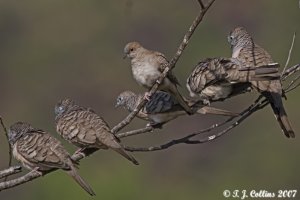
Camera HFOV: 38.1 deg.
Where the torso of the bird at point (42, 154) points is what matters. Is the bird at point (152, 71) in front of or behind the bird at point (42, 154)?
behind

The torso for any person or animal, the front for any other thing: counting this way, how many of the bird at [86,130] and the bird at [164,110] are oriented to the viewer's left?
2

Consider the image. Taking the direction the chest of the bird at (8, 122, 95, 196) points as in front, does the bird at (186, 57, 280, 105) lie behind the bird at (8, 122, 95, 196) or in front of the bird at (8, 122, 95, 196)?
behind

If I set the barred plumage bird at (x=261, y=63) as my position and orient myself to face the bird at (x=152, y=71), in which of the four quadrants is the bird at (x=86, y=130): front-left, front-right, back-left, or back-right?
front-left

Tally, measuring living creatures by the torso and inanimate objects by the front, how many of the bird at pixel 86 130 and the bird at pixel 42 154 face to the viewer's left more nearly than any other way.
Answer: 2

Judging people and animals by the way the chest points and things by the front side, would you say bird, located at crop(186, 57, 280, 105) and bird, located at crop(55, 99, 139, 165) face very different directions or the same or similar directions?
same or similar directions

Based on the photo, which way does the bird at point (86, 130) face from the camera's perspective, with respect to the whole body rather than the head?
to the viewer's left

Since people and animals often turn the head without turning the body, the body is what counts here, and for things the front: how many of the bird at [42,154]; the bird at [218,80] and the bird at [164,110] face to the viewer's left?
3

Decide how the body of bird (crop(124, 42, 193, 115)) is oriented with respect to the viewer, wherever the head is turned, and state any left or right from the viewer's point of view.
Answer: facing the viewer and to the left of the viewer

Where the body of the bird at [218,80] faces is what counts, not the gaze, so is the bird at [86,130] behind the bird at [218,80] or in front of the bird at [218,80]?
in front

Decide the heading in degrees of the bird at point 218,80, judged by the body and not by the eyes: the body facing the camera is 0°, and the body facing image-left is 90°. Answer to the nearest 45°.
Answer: approximately 90°

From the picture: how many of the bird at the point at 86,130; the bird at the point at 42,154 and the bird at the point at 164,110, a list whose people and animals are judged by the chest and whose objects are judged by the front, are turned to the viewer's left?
3

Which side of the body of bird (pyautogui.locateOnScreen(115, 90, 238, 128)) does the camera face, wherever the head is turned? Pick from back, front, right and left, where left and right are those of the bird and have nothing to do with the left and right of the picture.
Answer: left

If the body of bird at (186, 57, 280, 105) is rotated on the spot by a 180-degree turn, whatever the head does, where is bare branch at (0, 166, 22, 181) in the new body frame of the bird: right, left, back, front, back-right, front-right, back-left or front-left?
back-right

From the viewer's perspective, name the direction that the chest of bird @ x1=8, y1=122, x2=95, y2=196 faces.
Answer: to the viewer's left
